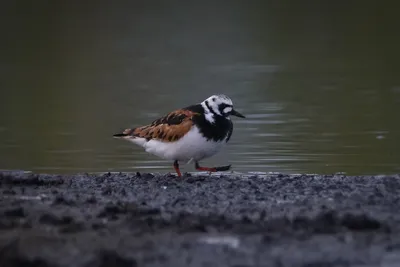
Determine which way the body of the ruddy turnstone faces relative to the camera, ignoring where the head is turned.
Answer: to the viewer's right
